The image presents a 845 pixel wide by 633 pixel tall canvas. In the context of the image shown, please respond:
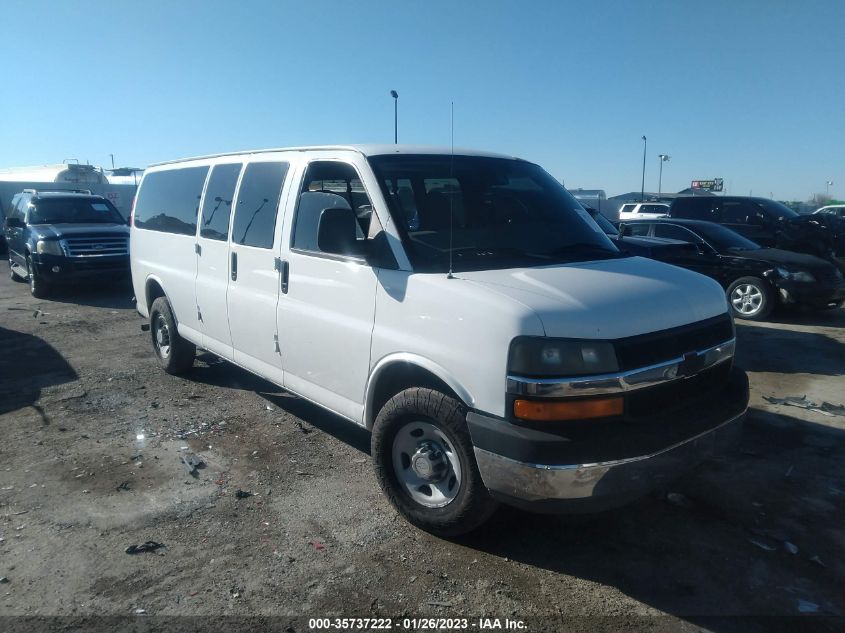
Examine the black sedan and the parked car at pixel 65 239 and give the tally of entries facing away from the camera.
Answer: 0

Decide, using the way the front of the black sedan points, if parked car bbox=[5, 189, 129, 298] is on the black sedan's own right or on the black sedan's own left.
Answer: on the black sedan's own right

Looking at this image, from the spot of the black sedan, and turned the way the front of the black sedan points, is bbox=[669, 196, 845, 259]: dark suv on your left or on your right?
on your left

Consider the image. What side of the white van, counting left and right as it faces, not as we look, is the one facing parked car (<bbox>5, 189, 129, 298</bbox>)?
back

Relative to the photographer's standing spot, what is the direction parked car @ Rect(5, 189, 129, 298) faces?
facing the viewer and to the right of the viewer

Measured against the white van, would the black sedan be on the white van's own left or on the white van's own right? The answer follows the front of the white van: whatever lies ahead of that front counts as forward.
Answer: on the white van's own left

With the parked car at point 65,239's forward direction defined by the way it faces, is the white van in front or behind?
in front

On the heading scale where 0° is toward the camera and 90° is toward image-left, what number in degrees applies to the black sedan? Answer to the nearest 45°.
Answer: approximately 315°

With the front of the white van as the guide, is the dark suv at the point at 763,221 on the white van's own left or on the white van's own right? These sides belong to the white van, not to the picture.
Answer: on the white van's own left

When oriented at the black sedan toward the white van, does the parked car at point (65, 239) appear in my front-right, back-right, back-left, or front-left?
front-right
